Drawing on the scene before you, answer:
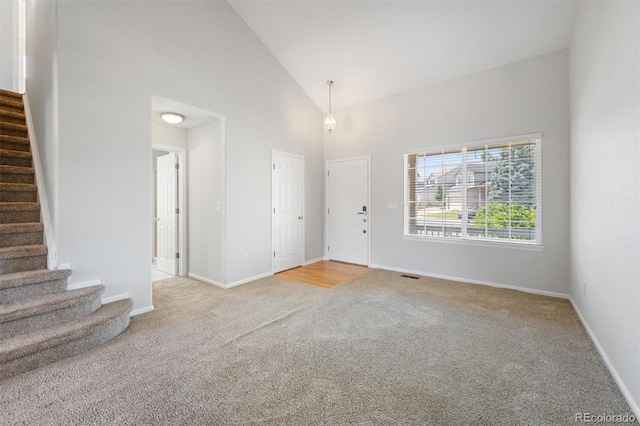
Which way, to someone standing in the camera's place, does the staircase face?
facing the viewer

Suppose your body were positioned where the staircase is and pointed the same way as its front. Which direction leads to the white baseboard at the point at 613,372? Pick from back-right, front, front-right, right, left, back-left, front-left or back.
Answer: front-left

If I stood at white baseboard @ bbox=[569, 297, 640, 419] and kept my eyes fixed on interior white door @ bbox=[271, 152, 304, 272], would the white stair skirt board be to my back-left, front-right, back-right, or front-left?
front-left

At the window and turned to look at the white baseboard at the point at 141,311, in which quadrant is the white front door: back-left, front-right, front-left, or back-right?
front-right

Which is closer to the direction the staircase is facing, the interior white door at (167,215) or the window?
the window

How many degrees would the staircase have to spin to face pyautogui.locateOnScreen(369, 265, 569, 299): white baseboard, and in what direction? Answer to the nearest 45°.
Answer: approximately 45° to its left

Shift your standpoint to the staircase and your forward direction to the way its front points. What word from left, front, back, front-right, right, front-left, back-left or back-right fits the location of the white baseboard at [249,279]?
left

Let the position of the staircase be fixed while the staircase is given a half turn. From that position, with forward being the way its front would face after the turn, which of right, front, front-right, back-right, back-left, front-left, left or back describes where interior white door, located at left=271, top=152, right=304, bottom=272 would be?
right

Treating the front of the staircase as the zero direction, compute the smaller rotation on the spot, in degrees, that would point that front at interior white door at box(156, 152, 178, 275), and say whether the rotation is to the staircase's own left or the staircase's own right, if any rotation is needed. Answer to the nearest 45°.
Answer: approximately 135° to the staircase's own left

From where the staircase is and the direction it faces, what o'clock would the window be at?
The window is roughly at 10 o'clock from the staircase.
